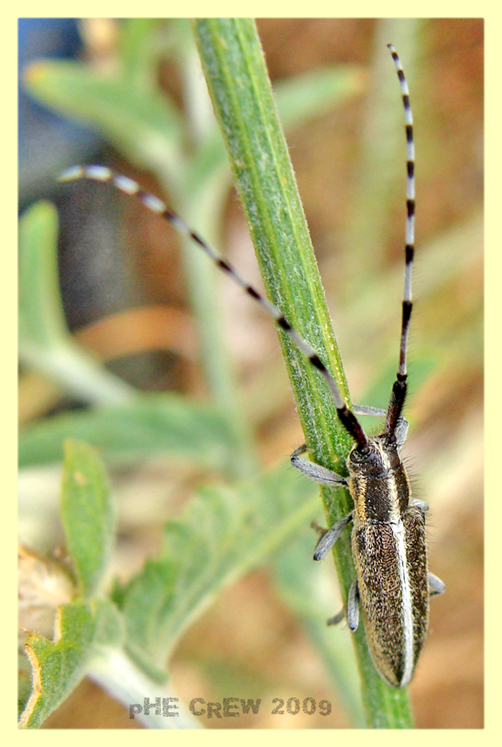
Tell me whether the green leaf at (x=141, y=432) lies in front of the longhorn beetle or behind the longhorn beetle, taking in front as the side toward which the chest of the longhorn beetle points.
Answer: in front

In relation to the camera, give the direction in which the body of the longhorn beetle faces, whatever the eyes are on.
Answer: away from the camera

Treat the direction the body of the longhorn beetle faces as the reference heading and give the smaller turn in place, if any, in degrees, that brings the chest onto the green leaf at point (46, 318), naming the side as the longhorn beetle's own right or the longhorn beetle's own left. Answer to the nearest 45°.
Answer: approximately 45° to the longhorn beetle's own left
